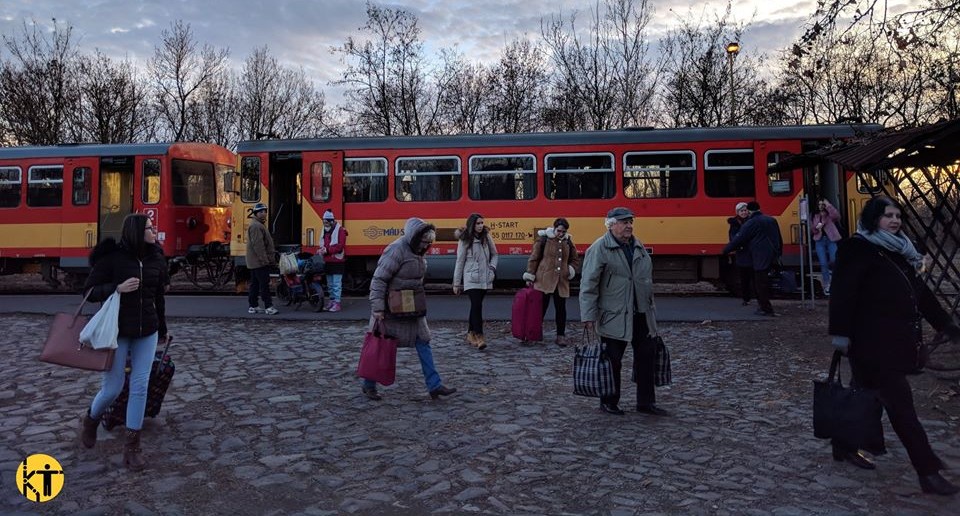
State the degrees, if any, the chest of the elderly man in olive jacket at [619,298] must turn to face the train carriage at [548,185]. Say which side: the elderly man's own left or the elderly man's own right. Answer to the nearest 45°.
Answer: approximately 135° to the elderly man's own left

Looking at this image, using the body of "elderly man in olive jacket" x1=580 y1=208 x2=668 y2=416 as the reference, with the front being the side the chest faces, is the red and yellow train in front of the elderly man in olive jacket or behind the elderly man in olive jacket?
behind

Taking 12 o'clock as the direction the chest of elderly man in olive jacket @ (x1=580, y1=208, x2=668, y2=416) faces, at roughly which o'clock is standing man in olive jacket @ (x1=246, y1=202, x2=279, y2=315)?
standing man in olive jacket @ (x1=246, y1=202, x2=279, y2=315) is roughly at 6 o'clock from elderly man in olive jacket @ (x1=580, y1=208, x2=668, y2=416).

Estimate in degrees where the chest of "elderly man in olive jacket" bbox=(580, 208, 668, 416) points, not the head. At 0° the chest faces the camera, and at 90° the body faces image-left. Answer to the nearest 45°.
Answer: approximately 315°

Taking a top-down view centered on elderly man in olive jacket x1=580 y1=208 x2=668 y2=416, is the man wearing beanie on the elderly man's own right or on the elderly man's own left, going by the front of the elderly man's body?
on the elderly man's own left

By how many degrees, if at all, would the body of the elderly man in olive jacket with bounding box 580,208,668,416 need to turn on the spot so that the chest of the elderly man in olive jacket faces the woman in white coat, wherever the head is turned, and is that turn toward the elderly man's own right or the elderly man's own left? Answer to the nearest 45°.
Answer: approximately 180°
